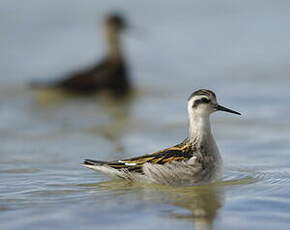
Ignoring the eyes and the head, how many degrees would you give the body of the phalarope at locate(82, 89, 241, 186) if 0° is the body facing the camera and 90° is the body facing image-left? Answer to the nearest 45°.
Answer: approximately 270°

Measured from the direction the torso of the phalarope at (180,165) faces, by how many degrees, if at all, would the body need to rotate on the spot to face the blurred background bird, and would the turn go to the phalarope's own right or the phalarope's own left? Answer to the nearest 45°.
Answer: approximately 90° to the phalarope's own left

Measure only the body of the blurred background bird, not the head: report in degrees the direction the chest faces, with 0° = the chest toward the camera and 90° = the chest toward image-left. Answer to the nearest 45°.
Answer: approximately 270°

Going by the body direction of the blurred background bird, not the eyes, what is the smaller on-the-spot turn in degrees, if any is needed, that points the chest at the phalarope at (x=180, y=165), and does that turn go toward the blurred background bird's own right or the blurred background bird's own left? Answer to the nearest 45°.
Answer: approximately 90° to the blurred background bird's own right

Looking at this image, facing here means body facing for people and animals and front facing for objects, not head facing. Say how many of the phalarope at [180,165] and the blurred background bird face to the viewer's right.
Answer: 2
